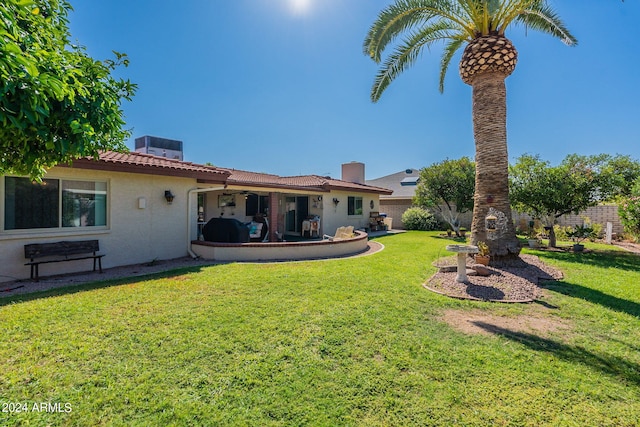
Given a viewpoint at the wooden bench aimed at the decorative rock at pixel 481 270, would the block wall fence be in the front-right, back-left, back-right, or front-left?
front-left

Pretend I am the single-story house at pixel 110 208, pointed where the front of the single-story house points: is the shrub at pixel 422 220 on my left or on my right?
on my right

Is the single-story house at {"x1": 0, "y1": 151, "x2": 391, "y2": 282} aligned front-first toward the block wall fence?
no

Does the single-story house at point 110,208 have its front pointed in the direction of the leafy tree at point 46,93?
no

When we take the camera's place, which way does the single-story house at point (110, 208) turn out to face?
facing away from the viewer and to the left of the viewer

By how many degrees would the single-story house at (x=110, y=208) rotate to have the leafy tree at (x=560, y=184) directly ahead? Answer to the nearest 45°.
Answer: approximately 135° to its right

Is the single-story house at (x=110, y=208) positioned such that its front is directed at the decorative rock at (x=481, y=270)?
no

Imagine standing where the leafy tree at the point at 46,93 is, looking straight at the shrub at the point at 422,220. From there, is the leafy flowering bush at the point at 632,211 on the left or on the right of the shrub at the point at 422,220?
right
